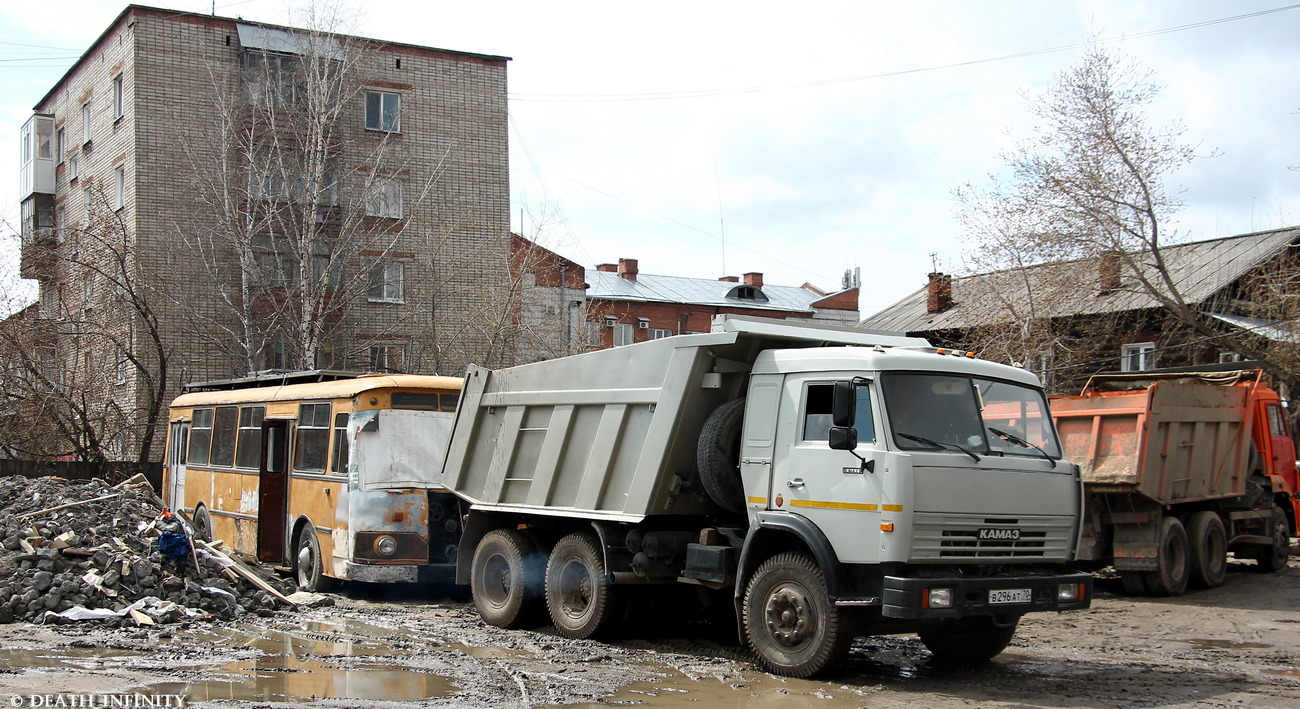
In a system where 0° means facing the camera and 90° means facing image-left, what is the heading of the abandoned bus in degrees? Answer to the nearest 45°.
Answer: approximately 315°

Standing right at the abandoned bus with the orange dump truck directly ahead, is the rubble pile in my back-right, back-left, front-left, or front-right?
back-right

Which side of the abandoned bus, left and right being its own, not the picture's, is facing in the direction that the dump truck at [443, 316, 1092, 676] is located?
front

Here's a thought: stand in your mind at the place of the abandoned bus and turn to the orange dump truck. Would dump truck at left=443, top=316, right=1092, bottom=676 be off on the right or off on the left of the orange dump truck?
right

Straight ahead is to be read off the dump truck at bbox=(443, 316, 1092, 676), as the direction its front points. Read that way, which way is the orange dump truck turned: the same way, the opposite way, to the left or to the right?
to the left

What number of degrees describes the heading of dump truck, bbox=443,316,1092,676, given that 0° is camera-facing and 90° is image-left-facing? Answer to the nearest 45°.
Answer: approximately 315°

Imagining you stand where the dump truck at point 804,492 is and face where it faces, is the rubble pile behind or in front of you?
behind

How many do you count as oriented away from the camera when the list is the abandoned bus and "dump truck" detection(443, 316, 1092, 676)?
0

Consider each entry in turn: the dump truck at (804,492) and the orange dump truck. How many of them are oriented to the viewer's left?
0

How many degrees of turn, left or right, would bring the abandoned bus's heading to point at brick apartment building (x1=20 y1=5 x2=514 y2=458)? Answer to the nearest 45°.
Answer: approximately 135° to its left

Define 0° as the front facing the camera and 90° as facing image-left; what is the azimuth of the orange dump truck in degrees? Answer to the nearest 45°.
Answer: approximately 225°
